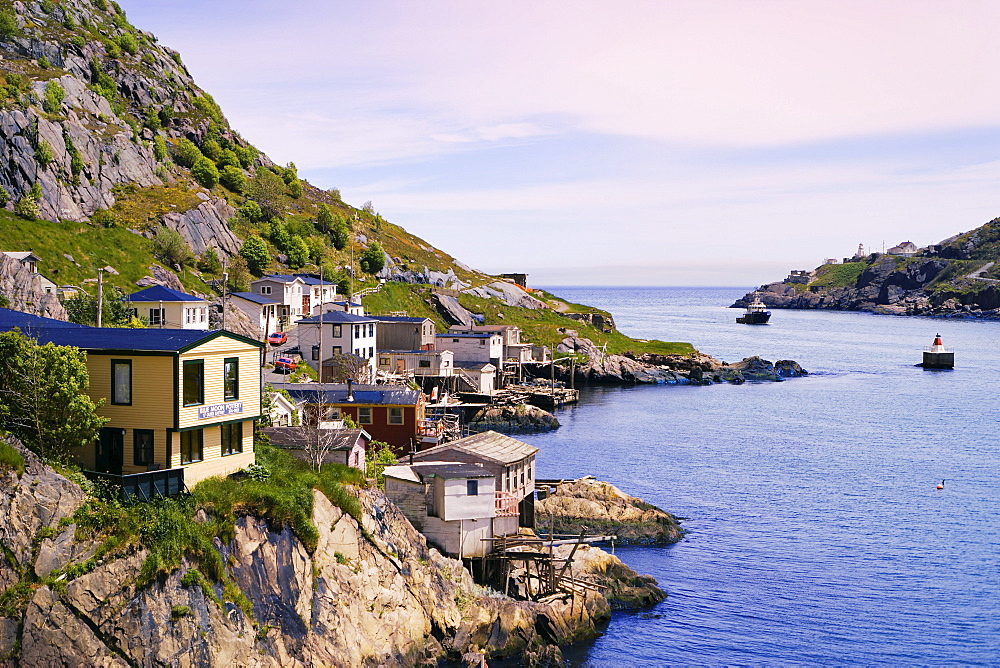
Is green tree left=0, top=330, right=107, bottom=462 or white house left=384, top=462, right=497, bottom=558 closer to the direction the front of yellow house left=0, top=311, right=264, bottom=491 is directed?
the white house

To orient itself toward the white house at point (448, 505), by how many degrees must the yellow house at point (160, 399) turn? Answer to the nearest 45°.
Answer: approximately 45° to its left

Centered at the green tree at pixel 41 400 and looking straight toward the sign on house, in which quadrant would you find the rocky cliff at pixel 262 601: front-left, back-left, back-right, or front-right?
front-right

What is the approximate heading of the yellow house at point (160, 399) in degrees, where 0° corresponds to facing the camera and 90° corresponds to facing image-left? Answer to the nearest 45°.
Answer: approximately 315°
